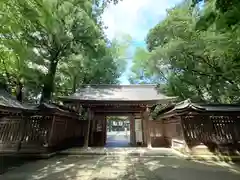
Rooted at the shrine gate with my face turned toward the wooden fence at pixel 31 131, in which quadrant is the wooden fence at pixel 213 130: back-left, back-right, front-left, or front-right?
back-left

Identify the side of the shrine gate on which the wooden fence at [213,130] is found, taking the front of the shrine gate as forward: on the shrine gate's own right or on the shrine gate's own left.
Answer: on the shrine gate's own left

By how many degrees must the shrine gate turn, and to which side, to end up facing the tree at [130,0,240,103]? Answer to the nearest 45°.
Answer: approximately 90° to its left

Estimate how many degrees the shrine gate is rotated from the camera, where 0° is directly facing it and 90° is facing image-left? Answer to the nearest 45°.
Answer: approximately 0°
